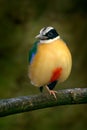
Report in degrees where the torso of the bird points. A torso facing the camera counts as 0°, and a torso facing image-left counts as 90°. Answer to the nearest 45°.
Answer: approximately 0°
